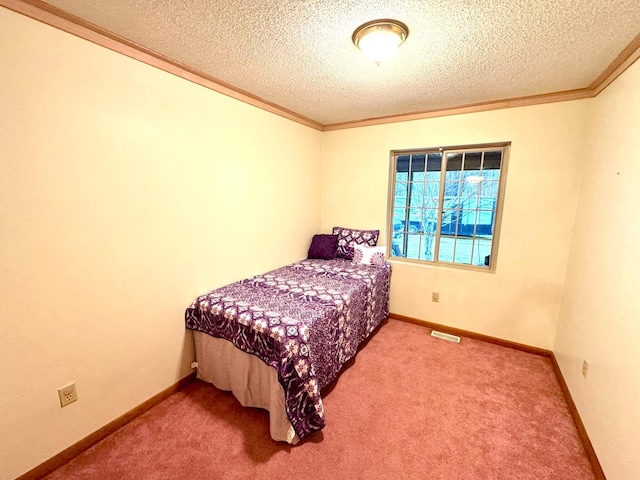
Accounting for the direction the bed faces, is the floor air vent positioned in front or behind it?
behind

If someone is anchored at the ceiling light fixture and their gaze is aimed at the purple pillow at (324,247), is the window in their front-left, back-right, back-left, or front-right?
front-right

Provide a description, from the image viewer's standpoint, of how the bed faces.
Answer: facing the viewer and to the left of the viewer

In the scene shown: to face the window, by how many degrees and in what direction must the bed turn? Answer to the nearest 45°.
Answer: approximately 180°
